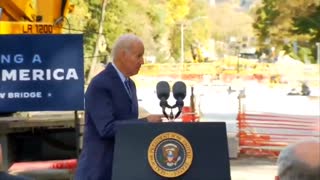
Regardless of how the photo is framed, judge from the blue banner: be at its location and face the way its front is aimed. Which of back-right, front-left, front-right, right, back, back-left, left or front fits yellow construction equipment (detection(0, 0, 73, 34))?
back

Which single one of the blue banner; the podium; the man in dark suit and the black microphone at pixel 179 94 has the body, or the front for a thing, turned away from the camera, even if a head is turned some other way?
the black microphone

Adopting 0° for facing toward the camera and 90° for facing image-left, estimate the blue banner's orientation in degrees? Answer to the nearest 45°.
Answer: approximately 0°

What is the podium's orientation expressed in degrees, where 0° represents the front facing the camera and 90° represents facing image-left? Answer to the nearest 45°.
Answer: approximately 0°

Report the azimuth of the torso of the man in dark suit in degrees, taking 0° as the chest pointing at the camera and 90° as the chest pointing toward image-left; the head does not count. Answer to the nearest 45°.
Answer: approximately 270°

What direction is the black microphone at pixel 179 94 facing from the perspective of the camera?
away from the camera

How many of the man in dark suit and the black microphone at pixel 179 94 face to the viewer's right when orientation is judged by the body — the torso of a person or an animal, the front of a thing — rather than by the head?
1

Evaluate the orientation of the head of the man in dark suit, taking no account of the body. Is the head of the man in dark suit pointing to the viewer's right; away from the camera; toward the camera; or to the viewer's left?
to the viewer's right
